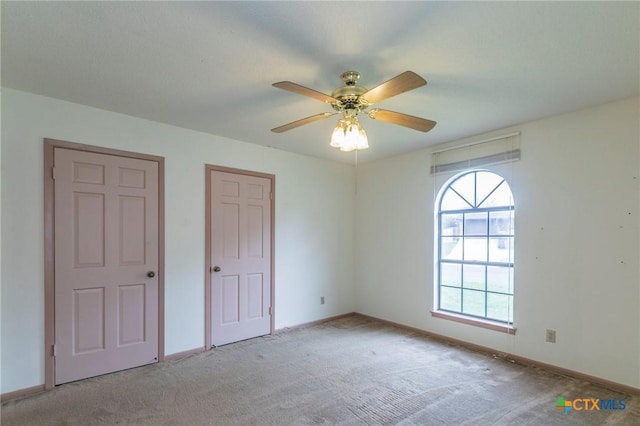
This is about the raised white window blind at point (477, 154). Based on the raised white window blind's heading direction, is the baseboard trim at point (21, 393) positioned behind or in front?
in front

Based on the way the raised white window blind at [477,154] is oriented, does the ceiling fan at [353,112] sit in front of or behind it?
in front

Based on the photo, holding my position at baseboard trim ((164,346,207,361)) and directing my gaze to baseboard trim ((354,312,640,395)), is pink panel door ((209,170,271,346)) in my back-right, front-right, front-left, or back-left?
front-left

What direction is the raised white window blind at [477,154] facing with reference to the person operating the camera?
facing the viewer and to the left of the viewer

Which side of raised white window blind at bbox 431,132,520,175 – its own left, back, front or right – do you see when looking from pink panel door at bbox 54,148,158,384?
front
